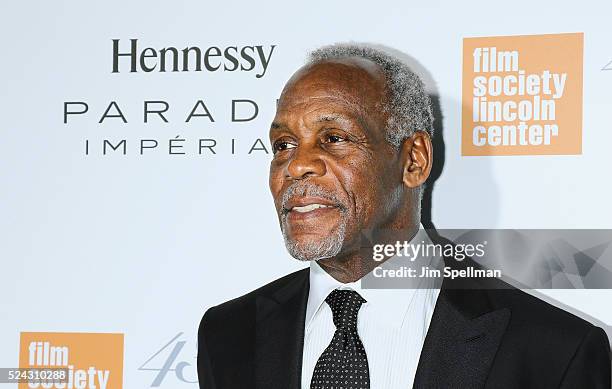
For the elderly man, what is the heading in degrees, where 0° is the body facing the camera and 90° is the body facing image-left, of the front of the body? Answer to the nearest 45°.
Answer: approximately 45°
